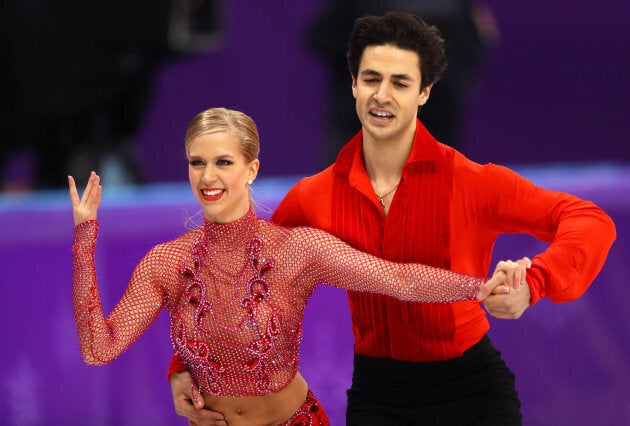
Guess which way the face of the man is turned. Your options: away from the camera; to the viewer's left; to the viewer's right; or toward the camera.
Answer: toward the camera

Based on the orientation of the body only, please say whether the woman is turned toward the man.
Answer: no

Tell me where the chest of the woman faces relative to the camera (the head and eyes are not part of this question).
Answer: toward the camera
